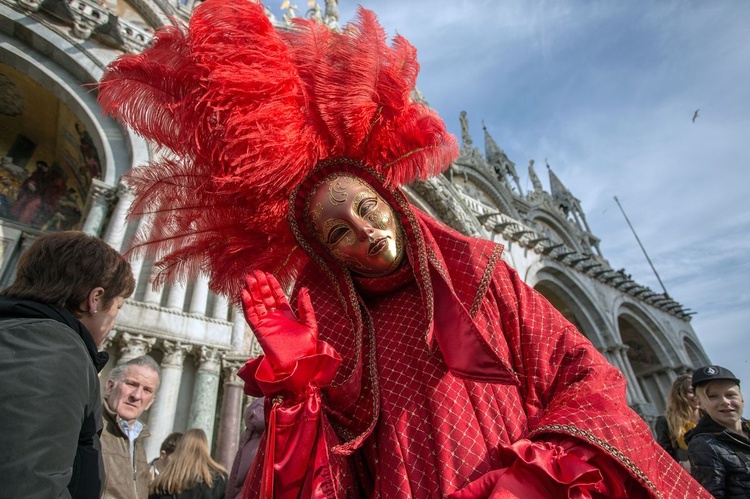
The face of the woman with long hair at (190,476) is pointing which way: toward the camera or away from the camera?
away from the camera

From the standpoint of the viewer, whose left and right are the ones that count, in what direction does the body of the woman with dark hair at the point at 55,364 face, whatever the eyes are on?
facing away from the viewer and to the right of the viewer

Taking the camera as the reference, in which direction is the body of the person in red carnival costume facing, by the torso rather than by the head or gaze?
toward the camera

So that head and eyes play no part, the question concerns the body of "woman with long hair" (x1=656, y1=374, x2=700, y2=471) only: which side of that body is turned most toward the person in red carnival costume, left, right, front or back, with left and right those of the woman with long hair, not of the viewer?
right

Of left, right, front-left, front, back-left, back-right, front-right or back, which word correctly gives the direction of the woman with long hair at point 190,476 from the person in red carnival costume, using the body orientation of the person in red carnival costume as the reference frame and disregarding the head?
back-right

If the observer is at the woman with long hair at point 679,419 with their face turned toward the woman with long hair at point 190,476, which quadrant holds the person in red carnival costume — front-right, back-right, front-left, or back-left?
front-left

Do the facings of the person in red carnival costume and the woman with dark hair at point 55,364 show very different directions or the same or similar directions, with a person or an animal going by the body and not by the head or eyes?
very different directions

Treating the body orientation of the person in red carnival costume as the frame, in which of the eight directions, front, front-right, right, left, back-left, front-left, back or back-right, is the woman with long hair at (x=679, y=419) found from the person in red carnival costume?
back-left

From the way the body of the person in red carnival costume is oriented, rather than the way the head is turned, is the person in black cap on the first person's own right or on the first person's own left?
on the first person's own left
